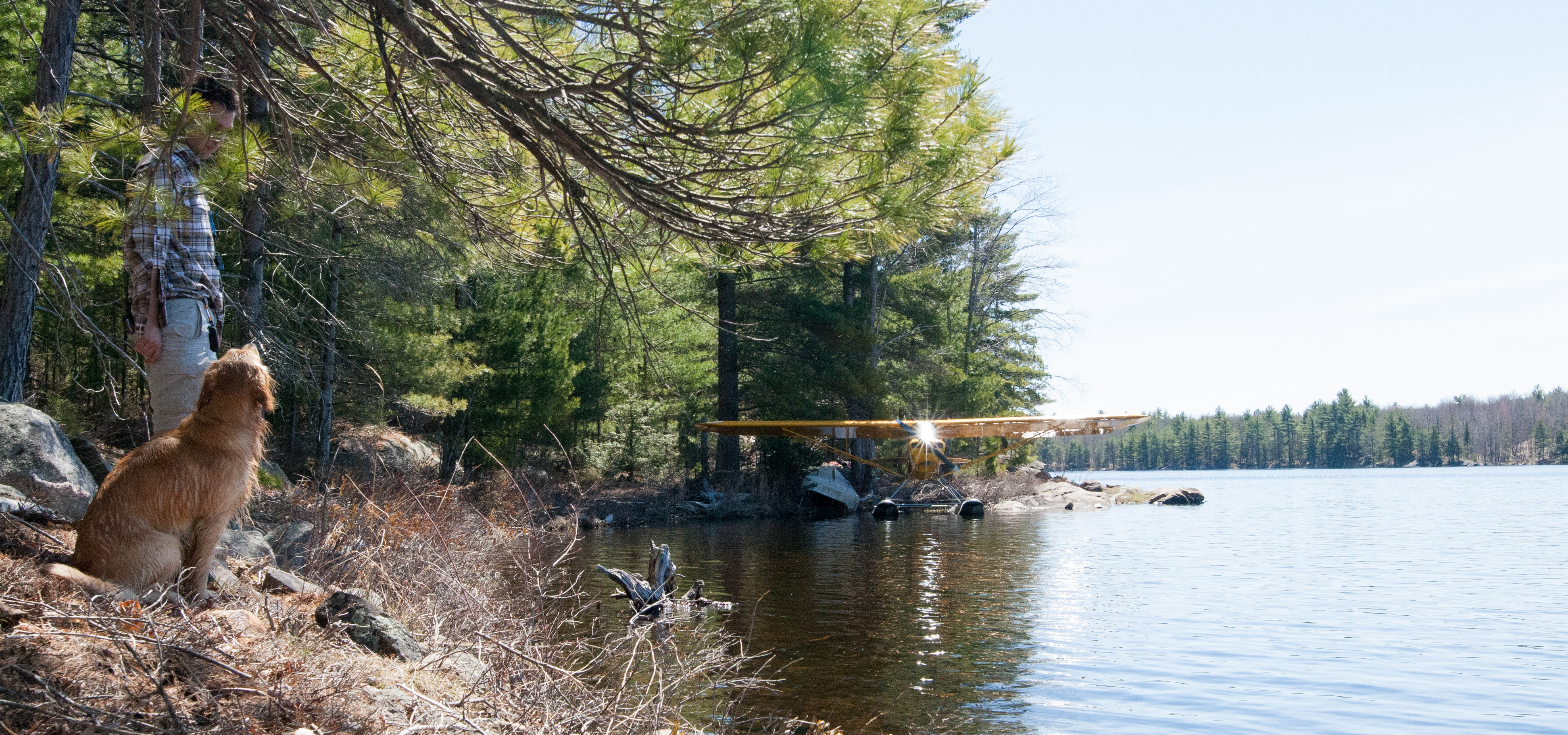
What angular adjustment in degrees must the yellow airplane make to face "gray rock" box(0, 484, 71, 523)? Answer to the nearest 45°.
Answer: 0° — it already faces it

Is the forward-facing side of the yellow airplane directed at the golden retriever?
yes

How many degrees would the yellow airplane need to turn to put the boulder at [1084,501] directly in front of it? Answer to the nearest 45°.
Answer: approximately 135° to its left

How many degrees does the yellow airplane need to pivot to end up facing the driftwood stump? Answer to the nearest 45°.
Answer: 0° — it already faces it

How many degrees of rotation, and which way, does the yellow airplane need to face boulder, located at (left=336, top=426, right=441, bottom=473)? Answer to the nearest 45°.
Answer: approximately 45° to its right

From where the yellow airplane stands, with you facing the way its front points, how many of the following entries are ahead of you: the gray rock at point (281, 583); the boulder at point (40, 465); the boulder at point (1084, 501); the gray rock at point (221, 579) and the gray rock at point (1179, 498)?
3

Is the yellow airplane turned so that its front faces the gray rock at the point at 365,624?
yes

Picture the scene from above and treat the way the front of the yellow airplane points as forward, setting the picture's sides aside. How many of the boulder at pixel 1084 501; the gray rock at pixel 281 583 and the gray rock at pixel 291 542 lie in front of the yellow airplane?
2

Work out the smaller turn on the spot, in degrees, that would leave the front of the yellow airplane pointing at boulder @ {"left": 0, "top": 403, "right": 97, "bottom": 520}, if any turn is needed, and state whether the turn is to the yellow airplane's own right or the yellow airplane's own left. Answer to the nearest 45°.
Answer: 0° — it already faces it

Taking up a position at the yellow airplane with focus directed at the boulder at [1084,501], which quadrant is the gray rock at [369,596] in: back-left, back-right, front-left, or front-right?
back-right

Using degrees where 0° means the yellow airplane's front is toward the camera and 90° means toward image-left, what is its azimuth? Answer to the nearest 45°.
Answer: approximately 0°

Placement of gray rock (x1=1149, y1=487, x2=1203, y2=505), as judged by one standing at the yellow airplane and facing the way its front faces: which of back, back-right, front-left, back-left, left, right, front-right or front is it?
back-left

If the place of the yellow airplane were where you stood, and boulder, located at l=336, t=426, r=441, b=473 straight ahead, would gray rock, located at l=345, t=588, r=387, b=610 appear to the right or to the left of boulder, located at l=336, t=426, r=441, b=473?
left

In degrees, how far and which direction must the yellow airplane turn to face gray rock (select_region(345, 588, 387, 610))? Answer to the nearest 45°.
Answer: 0° — it already faces it
